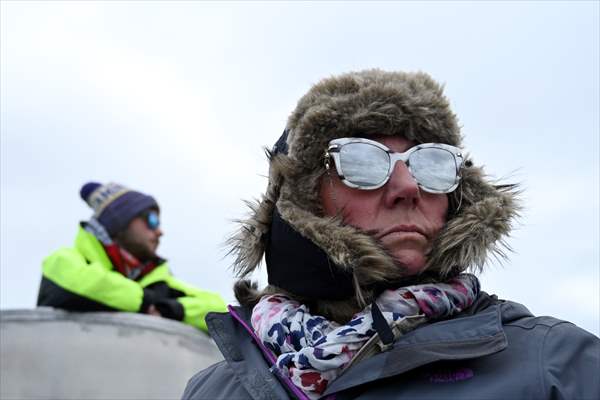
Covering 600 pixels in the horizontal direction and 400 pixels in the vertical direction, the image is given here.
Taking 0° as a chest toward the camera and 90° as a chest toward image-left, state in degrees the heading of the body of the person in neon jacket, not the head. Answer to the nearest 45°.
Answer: approximately 315°

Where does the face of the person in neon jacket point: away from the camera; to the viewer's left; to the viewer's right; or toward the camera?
to the viewer's right
